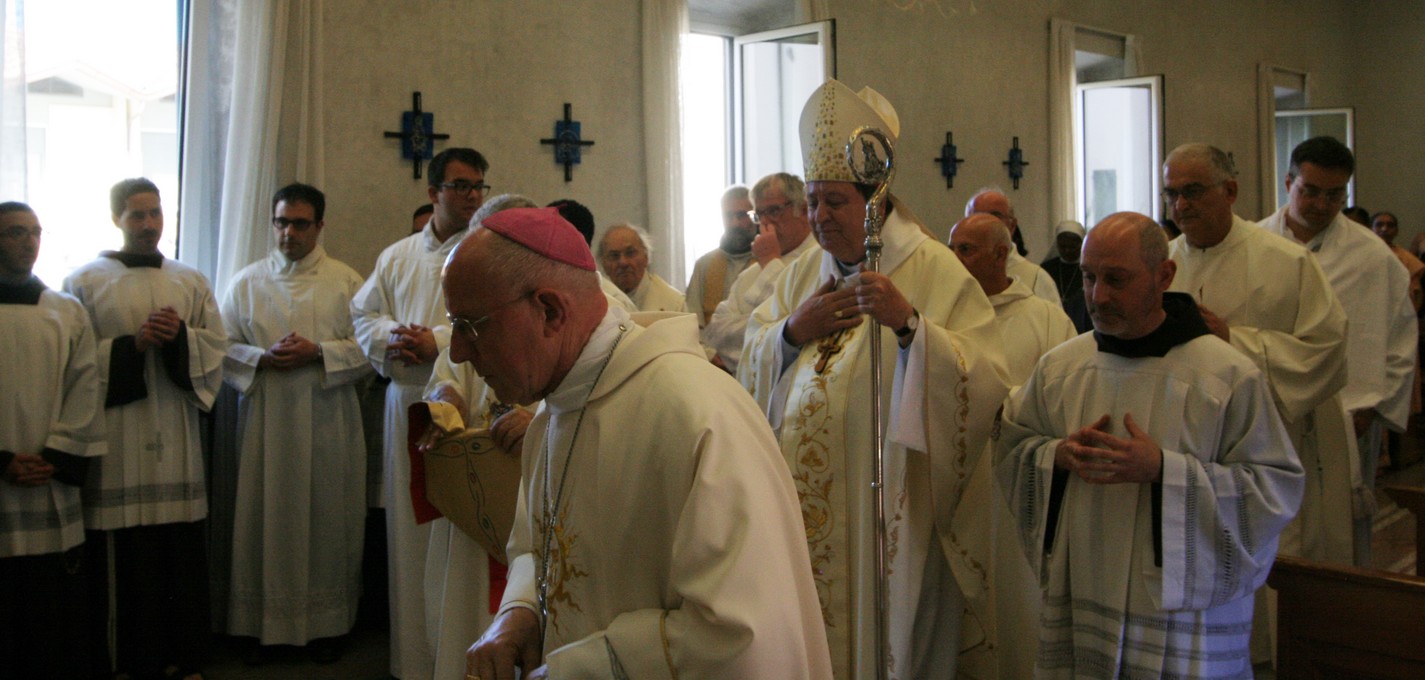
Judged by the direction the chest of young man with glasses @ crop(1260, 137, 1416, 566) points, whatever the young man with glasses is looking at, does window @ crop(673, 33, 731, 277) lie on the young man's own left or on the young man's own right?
on the young man's own right

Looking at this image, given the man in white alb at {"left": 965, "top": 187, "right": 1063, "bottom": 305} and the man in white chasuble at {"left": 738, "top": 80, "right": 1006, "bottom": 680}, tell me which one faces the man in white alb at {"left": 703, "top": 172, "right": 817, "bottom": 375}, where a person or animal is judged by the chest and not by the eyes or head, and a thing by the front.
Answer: the man in white alb at {"left": 965, "top": 187, "right": 1063, "bottom": 305}

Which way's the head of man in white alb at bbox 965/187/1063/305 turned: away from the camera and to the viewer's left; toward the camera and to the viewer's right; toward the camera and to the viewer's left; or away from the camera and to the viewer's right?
toward the camera and to the viewer's left

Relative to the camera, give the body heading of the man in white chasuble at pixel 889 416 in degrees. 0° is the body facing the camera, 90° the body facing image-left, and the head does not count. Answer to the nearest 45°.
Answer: approximately 45°

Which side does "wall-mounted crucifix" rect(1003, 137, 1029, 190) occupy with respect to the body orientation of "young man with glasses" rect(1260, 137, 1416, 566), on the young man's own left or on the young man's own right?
on the young man's own right

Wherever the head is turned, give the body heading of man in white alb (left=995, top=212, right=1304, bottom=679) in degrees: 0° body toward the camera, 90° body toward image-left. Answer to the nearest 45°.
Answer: approximately 45°
